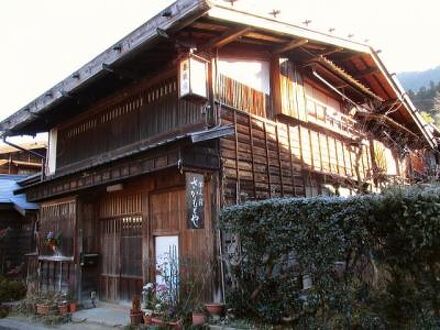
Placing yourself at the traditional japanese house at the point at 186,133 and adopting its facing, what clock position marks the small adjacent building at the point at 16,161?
The small adjacent building is roughly at 3 o'clock from the traditional japanese house.

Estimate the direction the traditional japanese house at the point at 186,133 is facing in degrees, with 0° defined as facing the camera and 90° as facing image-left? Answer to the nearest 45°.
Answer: approximately 45°

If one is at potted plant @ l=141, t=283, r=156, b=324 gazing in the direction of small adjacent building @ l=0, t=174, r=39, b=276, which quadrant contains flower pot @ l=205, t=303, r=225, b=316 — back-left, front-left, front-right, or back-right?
back-right

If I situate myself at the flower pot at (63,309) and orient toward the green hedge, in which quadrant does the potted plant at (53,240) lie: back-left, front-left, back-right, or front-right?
back-left

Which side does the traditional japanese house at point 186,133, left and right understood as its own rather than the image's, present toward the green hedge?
left
